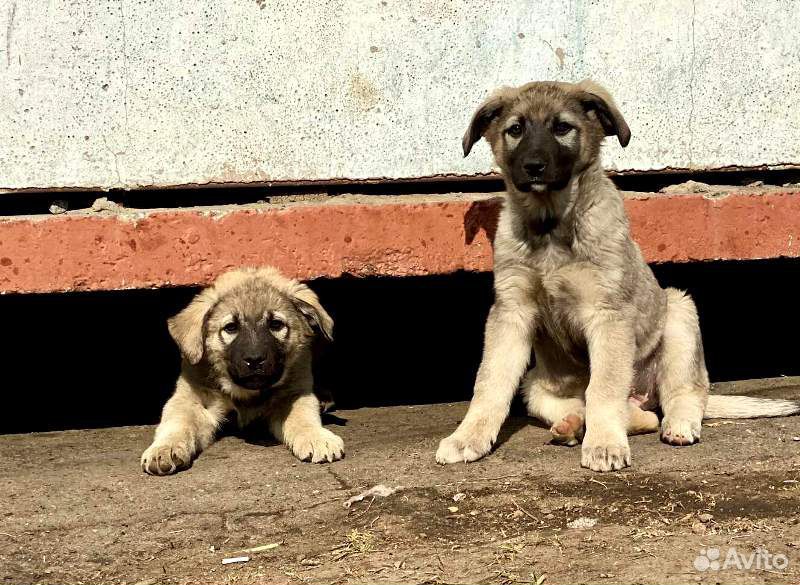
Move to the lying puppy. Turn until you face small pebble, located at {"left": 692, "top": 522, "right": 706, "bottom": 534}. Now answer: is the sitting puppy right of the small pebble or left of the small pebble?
left

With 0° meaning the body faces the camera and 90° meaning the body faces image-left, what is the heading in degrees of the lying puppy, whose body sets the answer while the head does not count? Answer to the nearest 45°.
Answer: approximately 0°

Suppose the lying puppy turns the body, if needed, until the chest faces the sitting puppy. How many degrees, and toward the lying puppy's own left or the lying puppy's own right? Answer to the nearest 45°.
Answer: approximately 90° to the lying puppy's own left

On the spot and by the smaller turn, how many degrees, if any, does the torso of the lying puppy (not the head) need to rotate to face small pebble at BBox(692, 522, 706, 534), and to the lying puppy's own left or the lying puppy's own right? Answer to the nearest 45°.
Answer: approximately 45° to the lying puppy's own left

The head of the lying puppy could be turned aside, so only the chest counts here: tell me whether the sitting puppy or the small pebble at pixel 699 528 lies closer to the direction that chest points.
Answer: the small pebble

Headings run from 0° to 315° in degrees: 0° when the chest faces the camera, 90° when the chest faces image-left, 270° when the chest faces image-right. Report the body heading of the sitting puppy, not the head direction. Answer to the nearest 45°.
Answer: approximately 45°

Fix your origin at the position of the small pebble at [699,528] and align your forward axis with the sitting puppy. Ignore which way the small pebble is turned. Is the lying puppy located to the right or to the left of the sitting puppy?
left

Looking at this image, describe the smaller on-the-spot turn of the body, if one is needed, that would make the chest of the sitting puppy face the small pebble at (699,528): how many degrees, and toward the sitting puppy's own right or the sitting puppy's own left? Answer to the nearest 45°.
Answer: approximately 45° to the sitting puppy's own left
